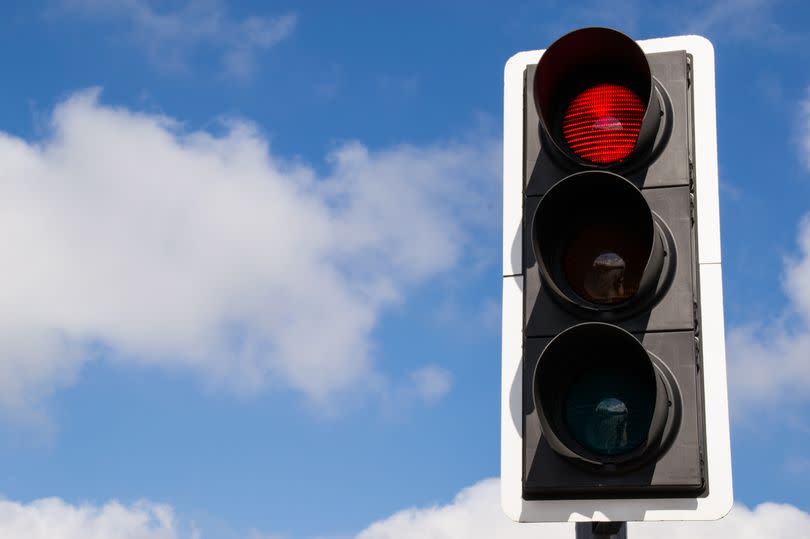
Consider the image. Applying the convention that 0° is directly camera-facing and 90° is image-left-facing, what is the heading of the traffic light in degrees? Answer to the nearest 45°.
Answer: approximately 0°
